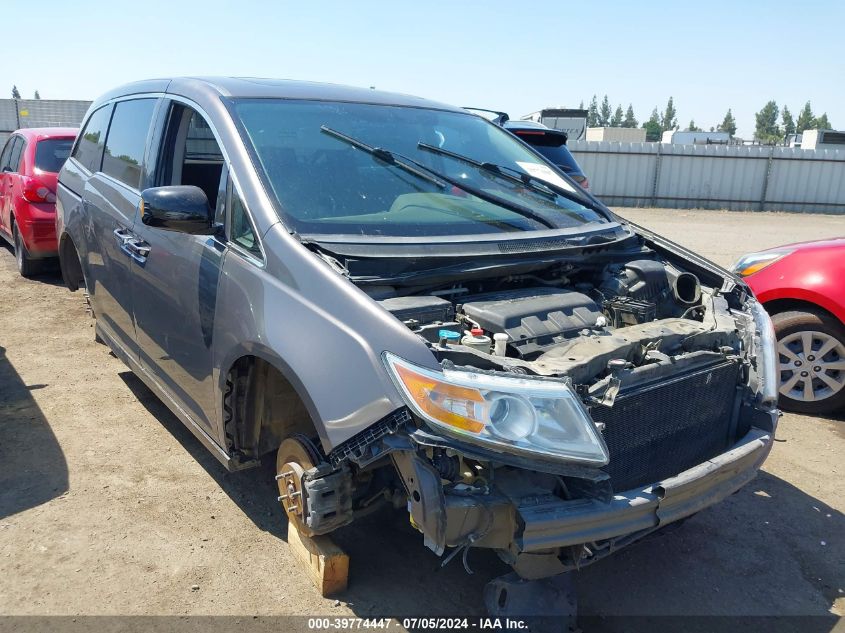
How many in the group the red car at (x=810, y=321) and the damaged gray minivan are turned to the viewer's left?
1

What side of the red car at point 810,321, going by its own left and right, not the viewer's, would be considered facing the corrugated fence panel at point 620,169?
right

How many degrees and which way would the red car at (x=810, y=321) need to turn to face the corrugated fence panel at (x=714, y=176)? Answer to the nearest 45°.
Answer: approximately 90° to its right

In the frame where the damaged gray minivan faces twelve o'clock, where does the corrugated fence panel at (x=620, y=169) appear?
The corrugated fence panel is roughly at 8 o'clock from the damaged gray minivan.

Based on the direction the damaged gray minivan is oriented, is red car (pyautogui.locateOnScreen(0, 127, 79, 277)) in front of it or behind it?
behind

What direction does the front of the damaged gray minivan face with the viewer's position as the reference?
facing the viewer and to the right of the viewer

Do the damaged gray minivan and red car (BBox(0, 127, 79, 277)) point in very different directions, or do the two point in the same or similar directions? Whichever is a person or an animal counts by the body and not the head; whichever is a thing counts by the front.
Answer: very different directions

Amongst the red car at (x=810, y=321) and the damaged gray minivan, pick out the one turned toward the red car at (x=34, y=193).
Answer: the red car at (x=810, y=321)

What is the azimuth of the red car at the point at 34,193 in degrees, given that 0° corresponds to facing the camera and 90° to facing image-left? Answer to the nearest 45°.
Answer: approximately 135°

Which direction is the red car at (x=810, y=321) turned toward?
to the viewer's left

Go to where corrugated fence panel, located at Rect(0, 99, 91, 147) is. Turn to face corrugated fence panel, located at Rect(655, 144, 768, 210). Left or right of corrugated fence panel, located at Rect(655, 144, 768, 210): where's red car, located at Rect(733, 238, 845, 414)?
right

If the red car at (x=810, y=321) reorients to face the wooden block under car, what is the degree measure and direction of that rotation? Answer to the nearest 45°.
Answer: approximately 45° to its left
